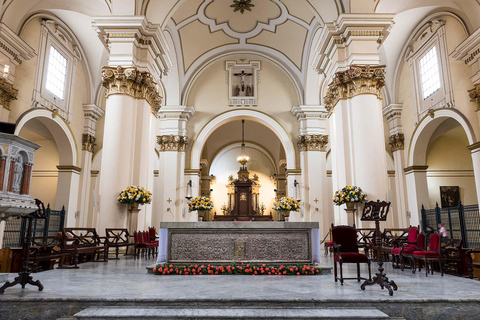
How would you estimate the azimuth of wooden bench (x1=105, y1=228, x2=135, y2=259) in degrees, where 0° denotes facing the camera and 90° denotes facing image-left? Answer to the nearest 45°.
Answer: approximately 315°

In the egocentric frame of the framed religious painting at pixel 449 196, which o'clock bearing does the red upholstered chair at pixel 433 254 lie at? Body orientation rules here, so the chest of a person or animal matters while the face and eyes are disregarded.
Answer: The red upholstered chair is roughly at 12 o'clock from the framed religious painting.

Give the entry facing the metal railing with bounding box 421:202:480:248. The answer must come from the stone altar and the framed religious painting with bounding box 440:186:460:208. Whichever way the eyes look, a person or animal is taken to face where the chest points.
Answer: the framed religious painting

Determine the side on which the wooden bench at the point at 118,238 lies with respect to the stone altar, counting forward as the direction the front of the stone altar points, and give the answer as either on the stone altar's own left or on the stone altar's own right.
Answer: on the stone altar's own right

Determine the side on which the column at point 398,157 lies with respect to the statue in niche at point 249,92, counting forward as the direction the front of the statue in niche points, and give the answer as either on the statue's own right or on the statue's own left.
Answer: on the statue's own left

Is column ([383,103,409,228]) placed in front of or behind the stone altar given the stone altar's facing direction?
behind

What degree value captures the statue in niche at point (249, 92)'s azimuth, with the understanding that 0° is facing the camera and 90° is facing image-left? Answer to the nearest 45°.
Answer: approximately 0°
